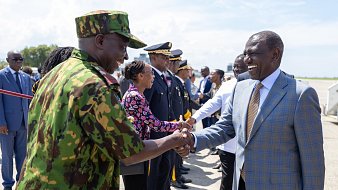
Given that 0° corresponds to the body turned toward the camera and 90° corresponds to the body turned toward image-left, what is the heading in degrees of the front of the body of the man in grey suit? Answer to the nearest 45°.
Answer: approximately 45°

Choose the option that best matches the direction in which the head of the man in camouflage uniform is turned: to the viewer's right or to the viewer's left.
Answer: to the viewer's right

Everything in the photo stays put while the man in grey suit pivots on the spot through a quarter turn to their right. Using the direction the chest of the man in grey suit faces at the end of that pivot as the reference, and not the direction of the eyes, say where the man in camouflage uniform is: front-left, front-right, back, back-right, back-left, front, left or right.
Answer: left

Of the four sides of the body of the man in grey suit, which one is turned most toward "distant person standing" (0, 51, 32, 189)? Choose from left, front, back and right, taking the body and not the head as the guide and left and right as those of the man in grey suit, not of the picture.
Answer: right
